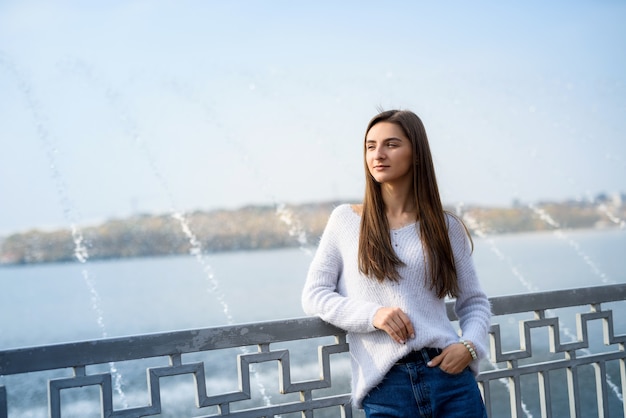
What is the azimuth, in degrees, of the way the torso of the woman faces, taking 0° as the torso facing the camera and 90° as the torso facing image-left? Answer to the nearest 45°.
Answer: approximately 0°
